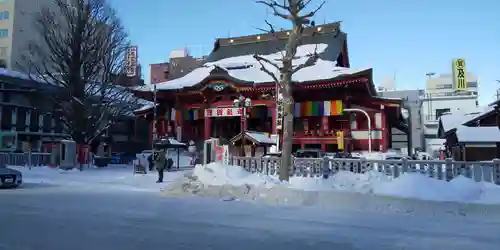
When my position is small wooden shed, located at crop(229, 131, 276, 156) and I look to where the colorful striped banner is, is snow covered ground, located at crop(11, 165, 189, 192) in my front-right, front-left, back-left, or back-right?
back-left

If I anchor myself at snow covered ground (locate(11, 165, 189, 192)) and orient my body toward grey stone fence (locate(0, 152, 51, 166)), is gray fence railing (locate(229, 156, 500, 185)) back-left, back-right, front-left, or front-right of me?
back-right

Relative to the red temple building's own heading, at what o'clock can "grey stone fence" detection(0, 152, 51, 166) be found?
The grey stone fence is roughly at 1 o'clock from the red temple building.

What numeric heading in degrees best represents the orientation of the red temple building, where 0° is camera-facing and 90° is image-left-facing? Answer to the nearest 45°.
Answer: approximately 45°

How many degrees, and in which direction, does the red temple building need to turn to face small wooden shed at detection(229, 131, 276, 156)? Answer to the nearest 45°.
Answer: approximately 45° to its left

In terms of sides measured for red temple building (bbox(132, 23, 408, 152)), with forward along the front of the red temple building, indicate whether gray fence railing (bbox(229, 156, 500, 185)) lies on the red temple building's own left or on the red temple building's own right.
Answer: on the red temple building's own left

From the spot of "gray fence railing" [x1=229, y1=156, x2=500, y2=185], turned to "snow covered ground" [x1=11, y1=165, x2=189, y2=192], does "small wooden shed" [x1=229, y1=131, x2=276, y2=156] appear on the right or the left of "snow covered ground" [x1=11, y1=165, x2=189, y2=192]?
right
